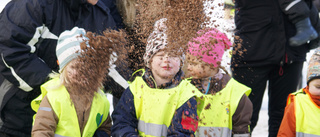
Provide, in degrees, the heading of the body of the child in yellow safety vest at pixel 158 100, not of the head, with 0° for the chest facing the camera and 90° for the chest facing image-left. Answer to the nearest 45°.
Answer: approximately 0°

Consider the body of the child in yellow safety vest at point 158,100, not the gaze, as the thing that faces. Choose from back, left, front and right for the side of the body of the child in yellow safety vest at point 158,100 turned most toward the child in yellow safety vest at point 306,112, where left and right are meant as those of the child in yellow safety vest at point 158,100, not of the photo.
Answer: left

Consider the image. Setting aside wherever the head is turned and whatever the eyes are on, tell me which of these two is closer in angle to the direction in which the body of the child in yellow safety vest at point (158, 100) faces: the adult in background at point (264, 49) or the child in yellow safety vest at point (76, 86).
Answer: the child in yellow safety vest

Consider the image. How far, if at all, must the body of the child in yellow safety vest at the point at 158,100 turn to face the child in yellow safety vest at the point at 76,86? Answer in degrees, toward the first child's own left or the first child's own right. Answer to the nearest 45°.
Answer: approximately 90° to the first child's own right

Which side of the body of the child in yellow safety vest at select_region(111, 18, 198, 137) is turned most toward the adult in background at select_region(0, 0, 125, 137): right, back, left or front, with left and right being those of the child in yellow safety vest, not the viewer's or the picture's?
right

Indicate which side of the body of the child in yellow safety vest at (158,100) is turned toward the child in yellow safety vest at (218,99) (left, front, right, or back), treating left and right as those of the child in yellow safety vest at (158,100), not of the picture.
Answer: left
